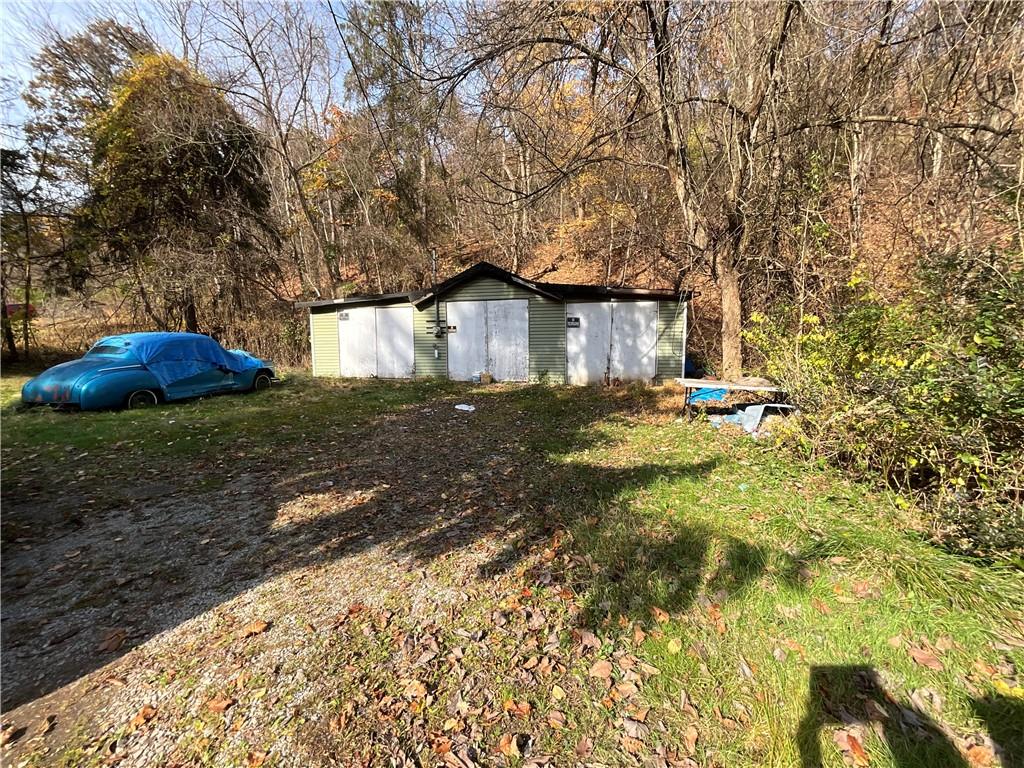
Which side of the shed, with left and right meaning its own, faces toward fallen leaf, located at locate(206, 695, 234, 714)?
front

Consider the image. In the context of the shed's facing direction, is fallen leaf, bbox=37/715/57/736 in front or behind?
in front

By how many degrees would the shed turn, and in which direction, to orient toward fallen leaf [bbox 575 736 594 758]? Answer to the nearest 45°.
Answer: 0° — it already faces it

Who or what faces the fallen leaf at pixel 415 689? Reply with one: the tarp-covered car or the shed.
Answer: the shed

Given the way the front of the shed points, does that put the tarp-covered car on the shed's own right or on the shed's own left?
on the shed's own right

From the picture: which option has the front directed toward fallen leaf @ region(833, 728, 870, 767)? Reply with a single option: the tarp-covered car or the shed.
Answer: the shed

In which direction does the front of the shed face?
toward the camera

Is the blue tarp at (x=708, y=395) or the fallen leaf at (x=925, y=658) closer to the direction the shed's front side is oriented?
the fallen leaf

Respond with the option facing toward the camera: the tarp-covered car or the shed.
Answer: the shed

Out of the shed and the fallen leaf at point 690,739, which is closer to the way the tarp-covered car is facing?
the shed

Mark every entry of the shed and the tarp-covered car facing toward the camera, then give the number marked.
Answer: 1

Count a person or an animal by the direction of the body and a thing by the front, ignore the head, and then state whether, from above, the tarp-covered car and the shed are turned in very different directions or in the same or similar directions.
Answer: very different directions

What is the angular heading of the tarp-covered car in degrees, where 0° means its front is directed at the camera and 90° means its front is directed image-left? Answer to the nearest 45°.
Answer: approximately 225°

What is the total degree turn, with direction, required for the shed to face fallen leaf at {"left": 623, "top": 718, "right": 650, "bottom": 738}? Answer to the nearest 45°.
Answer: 0° — it already faces it

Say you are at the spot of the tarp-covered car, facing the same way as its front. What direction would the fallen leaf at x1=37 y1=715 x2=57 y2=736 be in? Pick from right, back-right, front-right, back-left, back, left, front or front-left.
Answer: back-right
